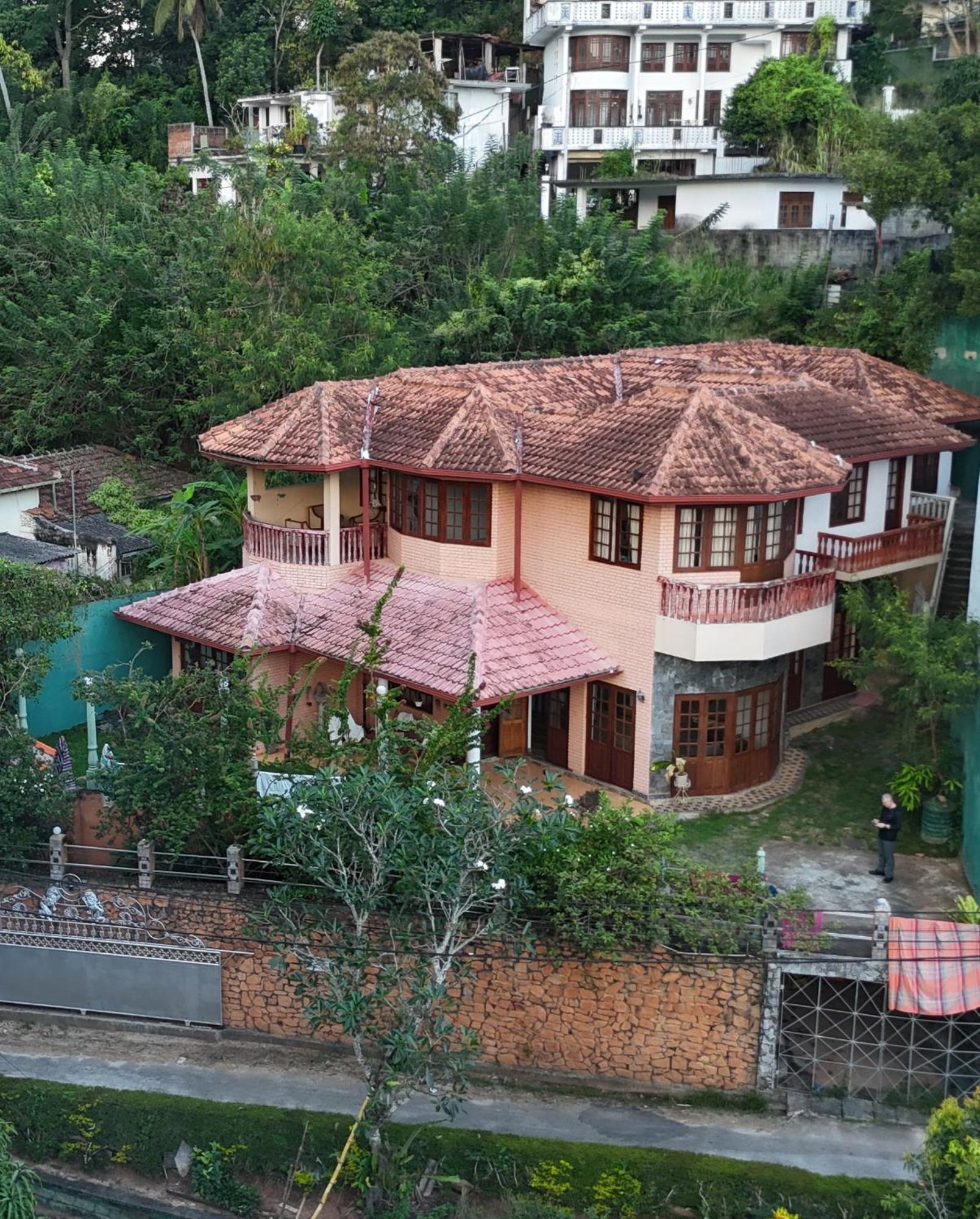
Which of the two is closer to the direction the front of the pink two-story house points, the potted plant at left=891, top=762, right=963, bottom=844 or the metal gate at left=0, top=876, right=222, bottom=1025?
the metal gate

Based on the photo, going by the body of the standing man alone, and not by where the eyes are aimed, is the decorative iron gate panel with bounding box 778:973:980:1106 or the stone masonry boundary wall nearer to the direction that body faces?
the stone masonry boundary wall

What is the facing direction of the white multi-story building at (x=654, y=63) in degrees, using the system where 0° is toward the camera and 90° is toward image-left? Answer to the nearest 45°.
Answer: approximately 0°

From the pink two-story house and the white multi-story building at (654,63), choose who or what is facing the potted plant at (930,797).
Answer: the white multi-story building

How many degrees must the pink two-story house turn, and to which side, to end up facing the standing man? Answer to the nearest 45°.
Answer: approximately 90° to its left

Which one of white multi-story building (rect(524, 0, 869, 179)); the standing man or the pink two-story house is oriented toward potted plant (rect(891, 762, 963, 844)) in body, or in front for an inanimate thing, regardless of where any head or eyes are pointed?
the white multi-story building

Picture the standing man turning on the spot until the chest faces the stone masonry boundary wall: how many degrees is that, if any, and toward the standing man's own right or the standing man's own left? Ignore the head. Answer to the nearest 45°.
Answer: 0° — they already face it
